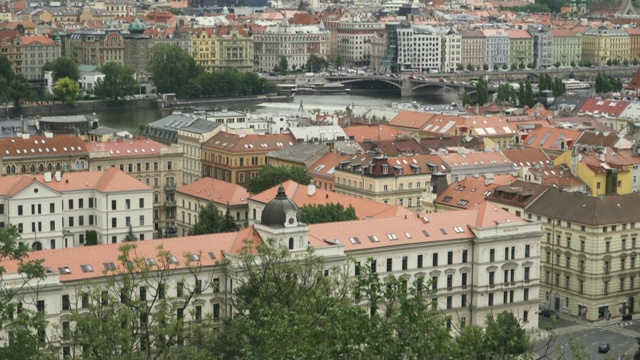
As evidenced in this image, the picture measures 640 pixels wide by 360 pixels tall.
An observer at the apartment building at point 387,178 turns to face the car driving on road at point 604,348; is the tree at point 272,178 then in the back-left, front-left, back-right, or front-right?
back-right

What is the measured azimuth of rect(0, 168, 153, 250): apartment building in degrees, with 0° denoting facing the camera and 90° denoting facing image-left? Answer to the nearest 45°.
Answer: approximately 0°

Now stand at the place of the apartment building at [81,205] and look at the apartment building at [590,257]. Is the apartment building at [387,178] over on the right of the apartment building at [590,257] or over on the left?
left

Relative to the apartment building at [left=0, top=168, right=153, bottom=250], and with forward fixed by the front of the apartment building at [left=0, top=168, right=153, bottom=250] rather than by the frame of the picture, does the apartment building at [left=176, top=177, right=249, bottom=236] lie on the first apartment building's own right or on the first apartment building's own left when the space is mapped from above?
on the first apartment building's own left

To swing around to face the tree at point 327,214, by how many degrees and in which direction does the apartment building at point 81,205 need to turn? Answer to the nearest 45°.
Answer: approximately 45° to its left

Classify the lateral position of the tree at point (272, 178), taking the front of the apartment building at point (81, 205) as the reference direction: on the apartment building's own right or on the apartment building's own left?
on the apartment building's own left

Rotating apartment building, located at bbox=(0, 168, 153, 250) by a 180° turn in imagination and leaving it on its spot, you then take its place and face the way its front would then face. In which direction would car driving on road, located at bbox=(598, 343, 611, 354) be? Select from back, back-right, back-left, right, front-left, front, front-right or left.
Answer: back-right

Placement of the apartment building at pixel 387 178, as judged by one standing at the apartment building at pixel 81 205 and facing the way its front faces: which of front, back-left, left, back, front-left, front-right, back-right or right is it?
left

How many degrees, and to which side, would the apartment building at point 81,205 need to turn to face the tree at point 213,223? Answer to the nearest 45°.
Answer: approximately 45° to its left

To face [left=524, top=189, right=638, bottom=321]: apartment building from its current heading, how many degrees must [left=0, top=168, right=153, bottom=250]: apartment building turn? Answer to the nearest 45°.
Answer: approximately 45° to its left
